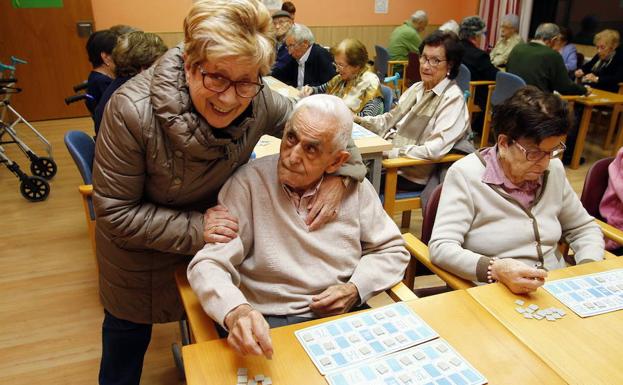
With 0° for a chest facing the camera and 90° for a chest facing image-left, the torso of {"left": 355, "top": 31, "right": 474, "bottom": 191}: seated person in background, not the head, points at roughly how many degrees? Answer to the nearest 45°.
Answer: approximately 45°

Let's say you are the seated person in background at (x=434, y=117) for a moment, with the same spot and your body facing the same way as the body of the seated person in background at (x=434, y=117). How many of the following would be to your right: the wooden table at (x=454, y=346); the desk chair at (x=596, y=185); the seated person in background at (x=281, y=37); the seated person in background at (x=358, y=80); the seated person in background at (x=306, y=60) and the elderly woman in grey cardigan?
3

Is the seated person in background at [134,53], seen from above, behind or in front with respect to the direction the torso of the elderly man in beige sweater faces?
behind

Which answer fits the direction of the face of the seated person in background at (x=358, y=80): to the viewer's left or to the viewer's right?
to the viewer's left

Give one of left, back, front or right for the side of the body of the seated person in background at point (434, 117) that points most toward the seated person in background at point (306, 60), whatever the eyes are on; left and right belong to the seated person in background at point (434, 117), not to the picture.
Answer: right

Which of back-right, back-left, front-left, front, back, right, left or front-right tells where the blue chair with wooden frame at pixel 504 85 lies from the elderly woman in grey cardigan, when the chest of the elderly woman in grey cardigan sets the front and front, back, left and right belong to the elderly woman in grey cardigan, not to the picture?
back-left

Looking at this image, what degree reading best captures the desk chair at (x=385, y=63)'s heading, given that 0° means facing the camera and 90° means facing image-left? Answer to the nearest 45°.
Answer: approximately 225°

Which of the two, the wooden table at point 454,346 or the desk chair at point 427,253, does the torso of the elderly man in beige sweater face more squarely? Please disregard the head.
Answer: the wooden table
